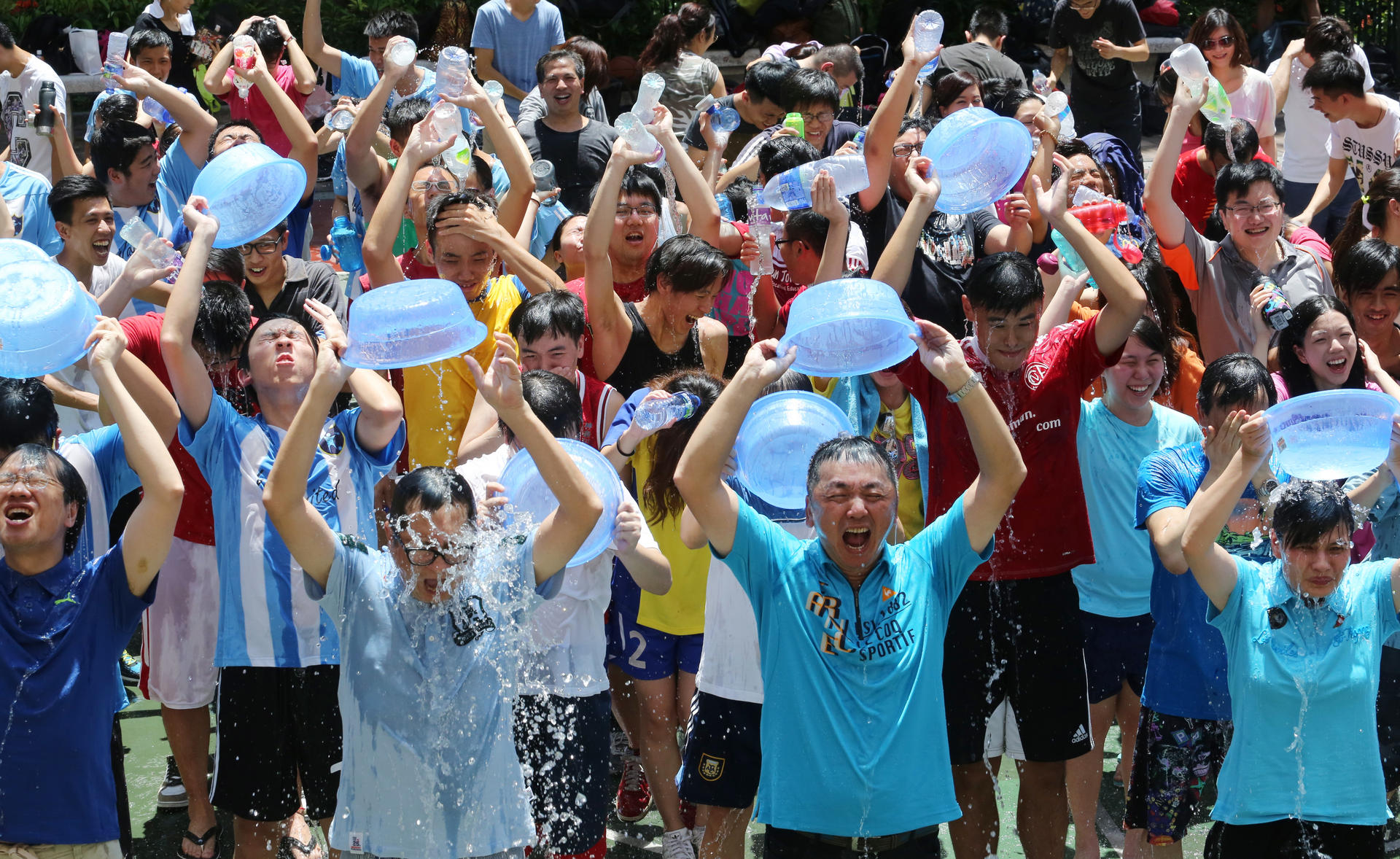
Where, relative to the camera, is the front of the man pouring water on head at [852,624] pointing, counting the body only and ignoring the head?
toward the camera
